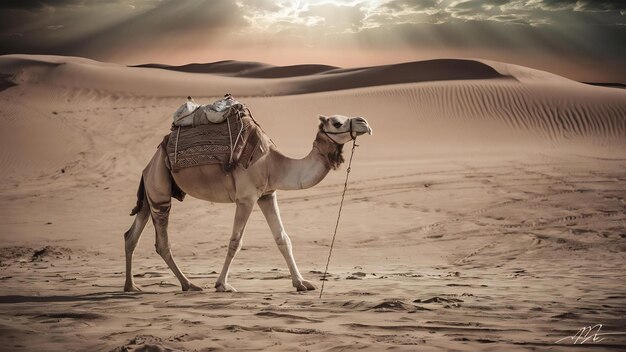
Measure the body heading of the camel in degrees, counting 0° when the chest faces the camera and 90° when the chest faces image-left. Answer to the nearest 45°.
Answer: approximately 270°
